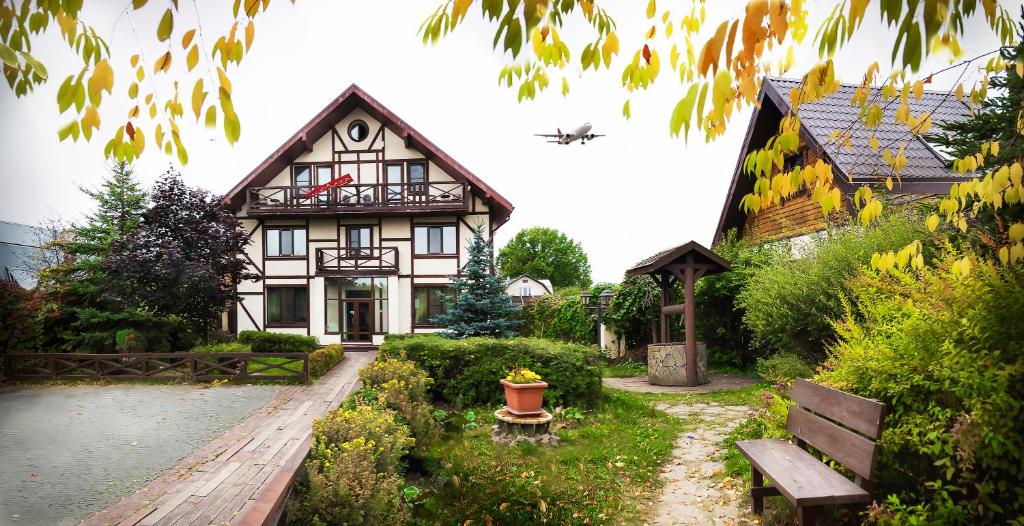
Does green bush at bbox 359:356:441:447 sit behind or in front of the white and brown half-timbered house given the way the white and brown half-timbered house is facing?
in front

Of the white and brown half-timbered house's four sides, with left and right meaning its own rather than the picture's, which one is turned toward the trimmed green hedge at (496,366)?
front

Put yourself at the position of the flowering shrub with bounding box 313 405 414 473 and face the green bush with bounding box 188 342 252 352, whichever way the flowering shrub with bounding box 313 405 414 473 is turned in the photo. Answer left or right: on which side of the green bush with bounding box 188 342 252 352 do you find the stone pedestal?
right

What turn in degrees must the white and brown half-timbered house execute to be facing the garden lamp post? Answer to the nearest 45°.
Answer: approximately 45° to its left

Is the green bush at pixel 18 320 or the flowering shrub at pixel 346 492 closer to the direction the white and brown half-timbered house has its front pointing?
the flowering shrub

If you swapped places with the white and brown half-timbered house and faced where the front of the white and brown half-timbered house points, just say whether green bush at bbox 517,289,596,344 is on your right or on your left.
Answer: on your left

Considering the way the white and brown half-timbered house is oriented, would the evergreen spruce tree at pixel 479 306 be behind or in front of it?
in front

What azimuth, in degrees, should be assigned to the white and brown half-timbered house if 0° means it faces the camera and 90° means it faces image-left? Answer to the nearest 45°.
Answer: approximately 0°

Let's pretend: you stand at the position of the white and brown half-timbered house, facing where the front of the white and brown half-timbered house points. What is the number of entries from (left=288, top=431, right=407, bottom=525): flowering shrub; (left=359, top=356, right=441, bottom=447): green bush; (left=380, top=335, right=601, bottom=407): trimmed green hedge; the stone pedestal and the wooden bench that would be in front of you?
5

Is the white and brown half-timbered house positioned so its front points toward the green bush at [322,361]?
yes

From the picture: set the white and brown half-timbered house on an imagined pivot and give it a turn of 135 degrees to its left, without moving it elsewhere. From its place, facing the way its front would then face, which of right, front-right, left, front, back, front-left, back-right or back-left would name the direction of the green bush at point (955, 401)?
back-right

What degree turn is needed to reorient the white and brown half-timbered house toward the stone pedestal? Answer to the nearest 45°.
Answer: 0° — it already faces it

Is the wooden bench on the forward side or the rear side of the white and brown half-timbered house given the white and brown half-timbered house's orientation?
on the forward side

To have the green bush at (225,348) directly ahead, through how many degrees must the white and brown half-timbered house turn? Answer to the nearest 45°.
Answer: approximately 45° to its right
